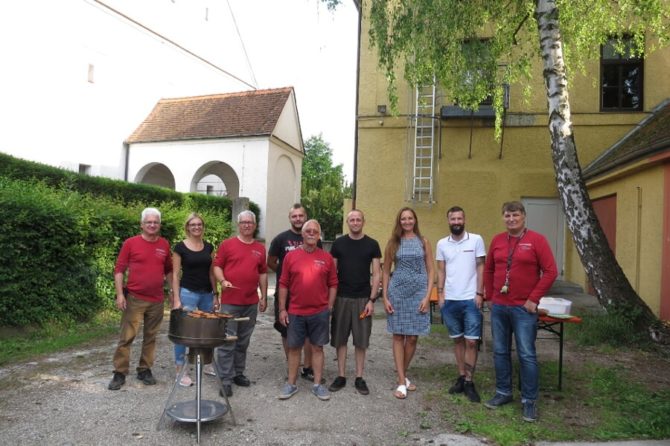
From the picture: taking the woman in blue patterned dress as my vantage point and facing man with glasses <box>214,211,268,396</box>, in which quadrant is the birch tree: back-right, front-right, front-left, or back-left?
back-right

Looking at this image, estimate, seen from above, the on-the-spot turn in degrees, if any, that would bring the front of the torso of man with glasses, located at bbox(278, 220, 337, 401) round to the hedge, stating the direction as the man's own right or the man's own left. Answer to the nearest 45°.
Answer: approximately 135° to the man's own right

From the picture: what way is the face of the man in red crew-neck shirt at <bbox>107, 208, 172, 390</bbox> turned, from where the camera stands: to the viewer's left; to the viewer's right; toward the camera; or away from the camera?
toward the camera

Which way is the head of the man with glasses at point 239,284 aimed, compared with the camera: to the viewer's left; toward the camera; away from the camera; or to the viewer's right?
toward the camera

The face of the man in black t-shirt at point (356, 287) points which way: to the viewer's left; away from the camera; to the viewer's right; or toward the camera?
toward the camera

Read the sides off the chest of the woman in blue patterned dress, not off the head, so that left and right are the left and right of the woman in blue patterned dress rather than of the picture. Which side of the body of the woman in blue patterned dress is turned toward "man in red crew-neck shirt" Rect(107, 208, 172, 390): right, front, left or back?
right

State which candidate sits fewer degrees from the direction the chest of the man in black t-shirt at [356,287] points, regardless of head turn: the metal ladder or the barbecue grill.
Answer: the barbecue grill

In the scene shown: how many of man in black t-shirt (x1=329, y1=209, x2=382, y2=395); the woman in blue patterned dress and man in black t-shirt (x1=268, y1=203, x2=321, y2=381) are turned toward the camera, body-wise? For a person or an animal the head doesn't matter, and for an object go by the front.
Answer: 3

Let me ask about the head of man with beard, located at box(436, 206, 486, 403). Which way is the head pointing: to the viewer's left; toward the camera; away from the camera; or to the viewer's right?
toward the camera

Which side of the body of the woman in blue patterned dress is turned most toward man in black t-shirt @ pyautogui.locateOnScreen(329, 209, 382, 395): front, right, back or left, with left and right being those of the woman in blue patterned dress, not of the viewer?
right

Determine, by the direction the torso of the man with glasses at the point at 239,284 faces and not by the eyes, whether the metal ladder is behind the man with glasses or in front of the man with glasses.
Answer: behind

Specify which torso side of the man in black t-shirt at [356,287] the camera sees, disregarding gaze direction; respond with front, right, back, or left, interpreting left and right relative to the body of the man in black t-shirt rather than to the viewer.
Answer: front

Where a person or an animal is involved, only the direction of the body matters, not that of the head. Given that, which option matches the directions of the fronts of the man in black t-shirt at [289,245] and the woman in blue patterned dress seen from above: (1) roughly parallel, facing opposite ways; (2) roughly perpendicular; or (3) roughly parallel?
roughly parallel

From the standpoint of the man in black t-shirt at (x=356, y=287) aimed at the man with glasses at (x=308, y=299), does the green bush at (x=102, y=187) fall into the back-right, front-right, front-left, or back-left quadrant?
front-right

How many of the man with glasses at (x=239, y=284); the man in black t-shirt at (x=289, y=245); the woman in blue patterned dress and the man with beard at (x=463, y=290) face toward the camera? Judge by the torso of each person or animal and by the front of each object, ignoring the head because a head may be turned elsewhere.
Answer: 4

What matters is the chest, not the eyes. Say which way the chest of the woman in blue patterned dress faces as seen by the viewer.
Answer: toward the camera

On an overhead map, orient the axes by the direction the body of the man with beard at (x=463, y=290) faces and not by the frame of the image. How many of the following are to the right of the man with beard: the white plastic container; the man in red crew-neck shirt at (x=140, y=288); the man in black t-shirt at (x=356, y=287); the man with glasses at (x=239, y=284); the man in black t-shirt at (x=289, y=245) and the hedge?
5

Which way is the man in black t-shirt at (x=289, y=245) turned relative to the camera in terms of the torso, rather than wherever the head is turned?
toward the camera

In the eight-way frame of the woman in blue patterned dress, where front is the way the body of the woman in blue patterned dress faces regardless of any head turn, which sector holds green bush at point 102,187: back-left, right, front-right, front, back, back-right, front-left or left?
back-right

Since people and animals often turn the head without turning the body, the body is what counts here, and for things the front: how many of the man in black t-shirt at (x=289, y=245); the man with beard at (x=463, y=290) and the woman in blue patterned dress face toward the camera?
3
